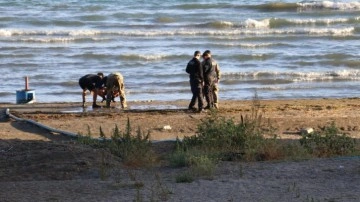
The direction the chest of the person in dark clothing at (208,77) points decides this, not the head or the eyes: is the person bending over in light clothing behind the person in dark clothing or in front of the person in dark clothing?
in front

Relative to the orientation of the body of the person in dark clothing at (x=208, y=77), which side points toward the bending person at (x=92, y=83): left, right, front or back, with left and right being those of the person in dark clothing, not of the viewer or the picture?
front

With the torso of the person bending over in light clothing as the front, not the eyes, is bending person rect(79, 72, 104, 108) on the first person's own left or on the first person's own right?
on the first person's own left

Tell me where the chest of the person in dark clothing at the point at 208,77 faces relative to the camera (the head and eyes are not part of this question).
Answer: to the viewer's left
